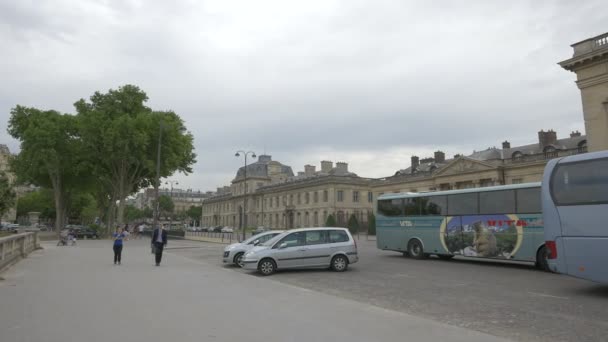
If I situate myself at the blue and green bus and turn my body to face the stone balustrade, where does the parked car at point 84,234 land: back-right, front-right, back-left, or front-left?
front-right

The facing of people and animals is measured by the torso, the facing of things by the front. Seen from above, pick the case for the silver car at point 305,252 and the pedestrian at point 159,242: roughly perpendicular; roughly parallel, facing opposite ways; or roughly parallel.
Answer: roughly perpendicular

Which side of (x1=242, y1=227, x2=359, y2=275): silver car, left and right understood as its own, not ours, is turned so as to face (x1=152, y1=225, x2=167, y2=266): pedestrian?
front

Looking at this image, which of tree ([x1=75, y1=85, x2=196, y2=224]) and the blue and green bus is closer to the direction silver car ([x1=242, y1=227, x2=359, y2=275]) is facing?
the tree

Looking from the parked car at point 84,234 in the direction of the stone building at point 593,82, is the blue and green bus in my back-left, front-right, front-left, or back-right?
front-right

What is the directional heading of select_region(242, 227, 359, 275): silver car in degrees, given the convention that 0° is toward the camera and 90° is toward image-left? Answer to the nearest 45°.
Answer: approximately 90°

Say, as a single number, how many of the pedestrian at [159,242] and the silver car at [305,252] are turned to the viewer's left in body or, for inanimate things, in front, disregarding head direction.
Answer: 1

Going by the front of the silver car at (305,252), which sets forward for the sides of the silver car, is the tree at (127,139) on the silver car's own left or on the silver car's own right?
on the silver car's own right

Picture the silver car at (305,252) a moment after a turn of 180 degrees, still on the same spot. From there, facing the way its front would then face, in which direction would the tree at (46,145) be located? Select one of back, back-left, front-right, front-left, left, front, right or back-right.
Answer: back-left
